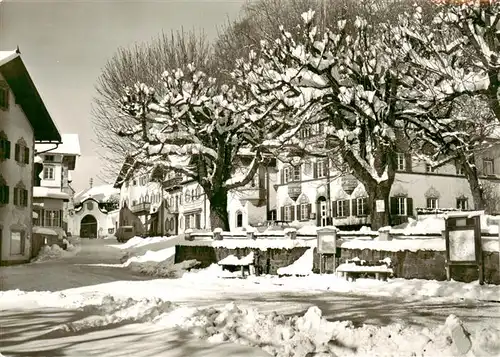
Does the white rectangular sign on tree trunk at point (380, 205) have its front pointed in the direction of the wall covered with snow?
yes

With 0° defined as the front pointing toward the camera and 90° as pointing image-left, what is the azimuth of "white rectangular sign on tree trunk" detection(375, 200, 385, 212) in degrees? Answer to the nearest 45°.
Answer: approximately 0°

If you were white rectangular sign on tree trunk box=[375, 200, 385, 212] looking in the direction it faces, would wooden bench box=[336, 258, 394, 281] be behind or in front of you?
in front

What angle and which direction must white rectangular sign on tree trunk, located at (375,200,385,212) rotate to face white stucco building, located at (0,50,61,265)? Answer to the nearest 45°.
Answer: approximately 90° to its right

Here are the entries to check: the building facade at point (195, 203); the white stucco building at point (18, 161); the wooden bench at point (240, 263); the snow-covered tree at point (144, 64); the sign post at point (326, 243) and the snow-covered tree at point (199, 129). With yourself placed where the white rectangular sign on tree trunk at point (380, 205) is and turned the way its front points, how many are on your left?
0

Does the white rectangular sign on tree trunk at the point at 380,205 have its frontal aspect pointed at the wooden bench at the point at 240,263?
no

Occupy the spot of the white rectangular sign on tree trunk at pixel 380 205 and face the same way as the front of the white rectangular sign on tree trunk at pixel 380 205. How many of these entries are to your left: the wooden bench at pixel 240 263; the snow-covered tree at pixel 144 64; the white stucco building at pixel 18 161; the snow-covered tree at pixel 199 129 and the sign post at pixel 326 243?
0

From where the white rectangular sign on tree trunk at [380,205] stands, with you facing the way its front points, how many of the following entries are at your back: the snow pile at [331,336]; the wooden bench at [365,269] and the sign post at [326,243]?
0

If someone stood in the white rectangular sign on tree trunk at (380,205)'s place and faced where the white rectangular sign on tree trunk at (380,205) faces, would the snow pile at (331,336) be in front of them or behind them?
in front

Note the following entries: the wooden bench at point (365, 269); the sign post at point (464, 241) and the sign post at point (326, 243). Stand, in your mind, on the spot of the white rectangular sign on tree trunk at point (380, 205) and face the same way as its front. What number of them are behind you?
0

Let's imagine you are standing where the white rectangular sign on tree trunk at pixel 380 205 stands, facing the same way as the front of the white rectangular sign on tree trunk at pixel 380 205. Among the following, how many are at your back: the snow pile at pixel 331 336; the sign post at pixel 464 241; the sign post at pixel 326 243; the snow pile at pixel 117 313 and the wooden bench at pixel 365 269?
0

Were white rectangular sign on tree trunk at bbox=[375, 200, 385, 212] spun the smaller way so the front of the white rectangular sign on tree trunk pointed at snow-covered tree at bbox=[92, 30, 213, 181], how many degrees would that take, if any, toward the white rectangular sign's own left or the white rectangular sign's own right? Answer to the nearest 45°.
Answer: approximately 90° to the white rectangular sign's own right

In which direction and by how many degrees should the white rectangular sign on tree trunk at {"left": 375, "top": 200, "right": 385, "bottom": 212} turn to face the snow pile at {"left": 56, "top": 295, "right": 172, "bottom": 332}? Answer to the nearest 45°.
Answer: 0° — it already faces it

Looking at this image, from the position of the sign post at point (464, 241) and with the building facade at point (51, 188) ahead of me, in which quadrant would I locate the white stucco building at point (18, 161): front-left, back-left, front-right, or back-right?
front-left

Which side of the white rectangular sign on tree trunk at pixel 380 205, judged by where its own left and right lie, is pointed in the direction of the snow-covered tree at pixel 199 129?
right
